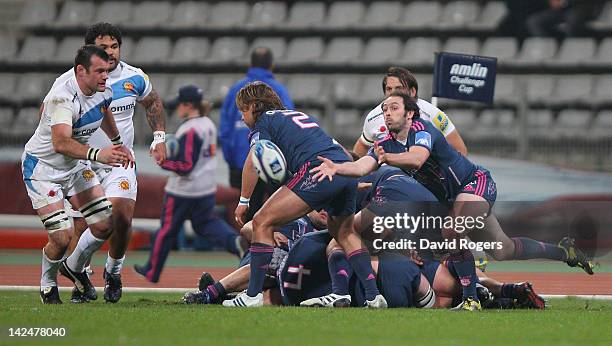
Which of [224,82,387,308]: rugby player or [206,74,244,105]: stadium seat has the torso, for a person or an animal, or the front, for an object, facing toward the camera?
the stadium seat

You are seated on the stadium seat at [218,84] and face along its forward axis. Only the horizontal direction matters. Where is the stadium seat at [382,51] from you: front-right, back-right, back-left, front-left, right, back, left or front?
left

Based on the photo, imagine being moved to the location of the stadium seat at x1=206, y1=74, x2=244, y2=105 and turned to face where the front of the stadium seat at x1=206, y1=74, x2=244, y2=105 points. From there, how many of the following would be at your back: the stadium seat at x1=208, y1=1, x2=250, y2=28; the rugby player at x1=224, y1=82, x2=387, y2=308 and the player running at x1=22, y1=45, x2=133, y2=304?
1

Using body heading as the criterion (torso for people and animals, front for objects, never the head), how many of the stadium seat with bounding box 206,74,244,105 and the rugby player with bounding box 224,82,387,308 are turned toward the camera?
1

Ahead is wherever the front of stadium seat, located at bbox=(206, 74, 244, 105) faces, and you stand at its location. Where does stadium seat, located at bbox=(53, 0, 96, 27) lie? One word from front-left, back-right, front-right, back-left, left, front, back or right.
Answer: back-right

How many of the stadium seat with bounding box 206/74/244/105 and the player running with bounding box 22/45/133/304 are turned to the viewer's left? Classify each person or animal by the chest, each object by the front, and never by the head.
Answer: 0

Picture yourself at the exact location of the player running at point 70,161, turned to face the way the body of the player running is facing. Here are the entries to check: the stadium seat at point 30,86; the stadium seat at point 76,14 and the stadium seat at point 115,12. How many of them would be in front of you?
0

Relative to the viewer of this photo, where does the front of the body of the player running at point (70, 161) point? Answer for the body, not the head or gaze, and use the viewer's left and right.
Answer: facing the viewer and to the right of the viewer

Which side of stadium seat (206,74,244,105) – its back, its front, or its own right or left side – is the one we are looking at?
front

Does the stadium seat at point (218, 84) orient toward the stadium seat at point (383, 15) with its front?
no

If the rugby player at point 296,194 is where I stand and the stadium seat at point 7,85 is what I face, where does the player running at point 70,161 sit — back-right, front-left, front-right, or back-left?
front-left

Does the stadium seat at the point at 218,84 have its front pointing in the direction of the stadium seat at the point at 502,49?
no

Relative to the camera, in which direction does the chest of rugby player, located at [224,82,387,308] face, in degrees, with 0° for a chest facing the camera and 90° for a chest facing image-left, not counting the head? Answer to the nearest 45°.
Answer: approximately 90°
